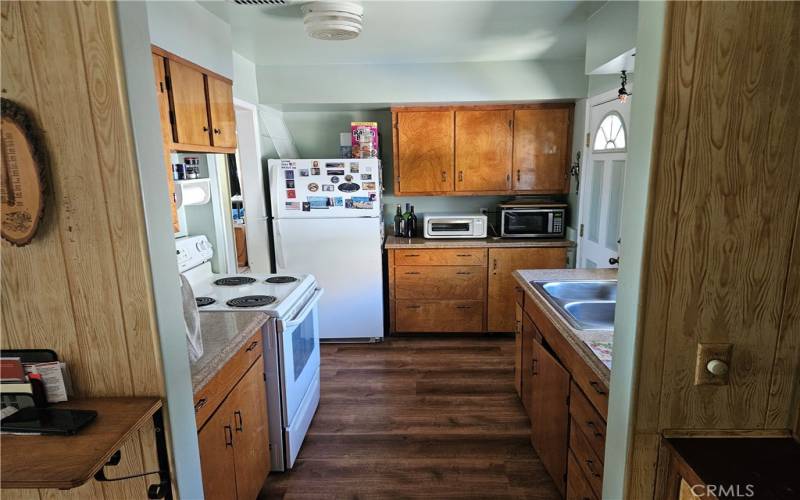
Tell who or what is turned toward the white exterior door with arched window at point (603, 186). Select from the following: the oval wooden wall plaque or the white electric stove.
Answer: the white electric stove

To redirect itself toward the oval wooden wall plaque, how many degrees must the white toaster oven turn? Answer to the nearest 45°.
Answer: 0° — it already faces it

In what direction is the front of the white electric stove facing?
to the viewer's right

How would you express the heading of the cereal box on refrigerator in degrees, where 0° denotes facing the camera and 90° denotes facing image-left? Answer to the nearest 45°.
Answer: approximately 0°

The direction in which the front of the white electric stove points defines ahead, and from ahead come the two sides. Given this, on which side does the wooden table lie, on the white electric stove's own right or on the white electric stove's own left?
on the white electric stove's own right
